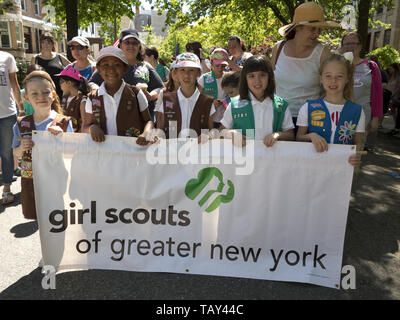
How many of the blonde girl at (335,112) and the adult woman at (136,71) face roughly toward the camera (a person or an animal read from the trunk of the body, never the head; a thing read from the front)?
2

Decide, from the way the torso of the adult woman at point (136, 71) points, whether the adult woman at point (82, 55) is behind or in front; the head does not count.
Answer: behind

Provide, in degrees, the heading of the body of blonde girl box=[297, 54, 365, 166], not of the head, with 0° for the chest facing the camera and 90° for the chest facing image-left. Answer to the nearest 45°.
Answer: approximately 0°

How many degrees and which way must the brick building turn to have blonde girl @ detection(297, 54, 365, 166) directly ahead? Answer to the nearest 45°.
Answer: approximately 45° to its right

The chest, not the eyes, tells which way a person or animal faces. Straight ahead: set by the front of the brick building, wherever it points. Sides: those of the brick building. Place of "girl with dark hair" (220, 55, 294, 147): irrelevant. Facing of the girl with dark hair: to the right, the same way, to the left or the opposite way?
to the right

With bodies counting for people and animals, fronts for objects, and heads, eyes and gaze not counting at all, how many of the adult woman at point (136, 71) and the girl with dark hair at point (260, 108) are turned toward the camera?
2

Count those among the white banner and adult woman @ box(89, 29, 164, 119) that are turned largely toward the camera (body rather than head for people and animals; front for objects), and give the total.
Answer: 2

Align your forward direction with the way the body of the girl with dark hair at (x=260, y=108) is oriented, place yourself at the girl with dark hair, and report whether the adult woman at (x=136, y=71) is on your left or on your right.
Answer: on your right

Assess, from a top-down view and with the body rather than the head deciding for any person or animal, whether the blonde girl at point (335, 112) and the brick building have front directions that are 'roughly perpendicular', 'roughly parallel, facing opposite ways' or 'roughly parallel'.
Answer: roughly perpendicular
